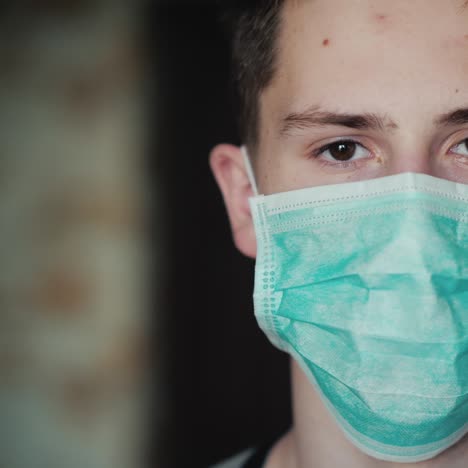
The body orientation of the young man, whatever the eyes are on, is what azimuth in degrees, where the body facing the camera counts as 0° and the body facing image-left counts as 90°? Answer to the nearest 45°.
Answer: approximately 0°
